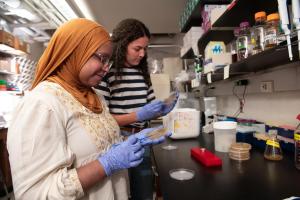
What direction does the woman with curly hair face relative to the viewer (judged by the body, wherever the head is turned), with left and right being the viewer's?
facing the viewer and to the right of the viewer

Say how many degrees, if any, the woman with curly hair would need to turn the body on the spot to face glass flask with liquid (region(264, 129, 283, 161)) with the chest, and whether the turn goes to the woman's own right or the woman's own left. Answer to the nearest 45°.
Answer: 0° — they already face it

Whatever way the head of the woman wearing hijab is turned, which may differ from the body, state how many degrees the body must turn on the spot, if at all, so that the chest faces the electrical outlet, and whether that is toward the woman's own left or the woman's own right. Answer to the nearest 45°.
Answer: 0° — they already face it

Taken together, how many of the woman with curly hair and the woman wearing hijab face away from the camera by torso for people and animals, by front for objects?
0

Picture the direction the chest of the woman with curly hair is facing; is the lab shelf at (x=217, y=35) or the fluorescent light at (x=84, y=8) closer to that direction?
the lab shelf

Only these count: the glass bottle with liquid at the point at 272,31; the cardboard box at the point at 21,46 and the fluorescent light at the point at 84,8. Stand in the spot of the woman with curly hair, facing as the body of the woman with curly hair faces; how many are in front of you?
1

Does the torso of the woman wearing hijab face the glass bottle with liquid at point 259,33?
yes

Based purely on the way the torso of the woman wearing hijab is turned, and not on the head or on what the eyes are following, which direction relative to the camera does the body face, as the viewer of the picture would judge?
to the viewer's right
